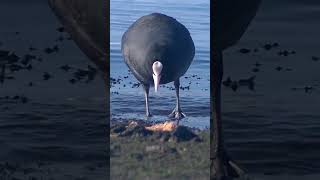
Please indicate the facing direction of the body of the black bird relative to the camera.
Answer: toward the camera
